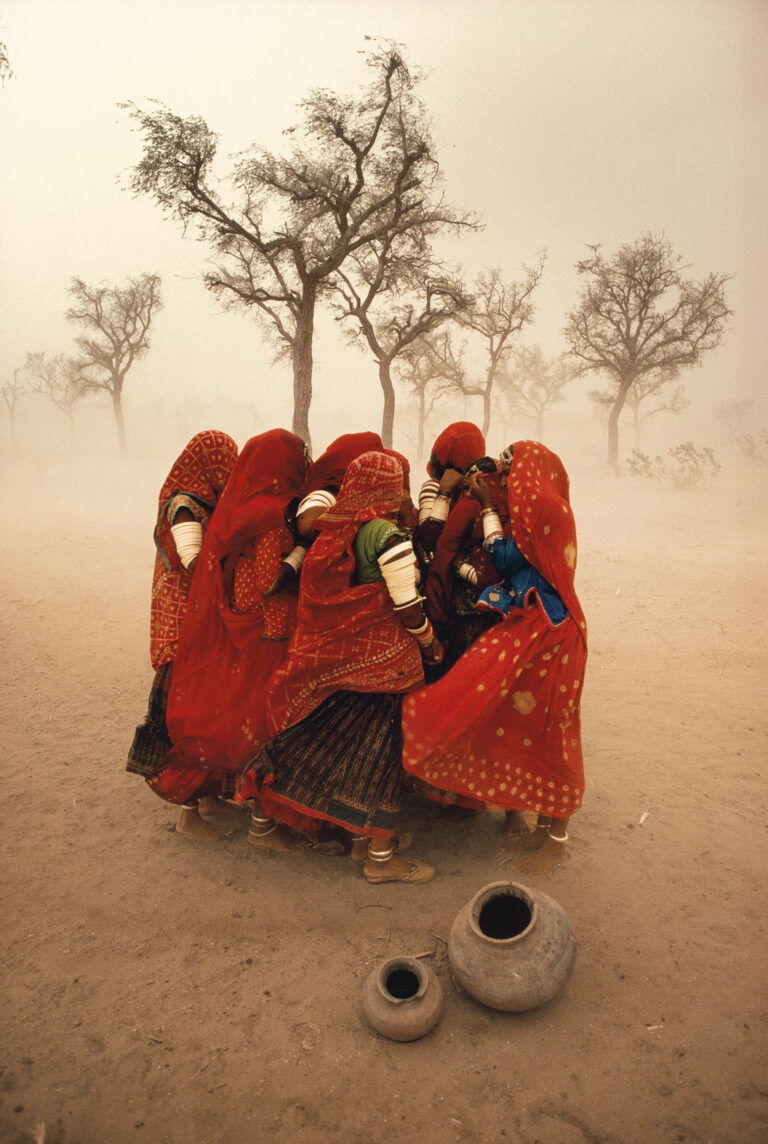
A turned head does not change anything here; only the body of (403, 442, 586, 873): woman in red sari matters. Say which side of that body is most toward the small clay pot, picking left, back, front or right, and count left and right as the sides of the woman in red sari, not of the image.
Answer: left

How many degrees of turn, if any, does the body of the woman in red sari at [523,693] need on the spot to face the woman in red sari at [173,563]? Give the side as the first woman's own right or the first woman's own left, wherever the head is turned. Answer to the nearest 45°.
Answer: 0° — they already face them

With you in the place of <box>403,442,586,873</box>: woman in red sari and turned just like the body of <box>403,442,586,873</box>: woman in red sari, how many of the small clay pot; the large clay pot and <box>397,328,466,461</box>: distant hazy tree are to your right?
1

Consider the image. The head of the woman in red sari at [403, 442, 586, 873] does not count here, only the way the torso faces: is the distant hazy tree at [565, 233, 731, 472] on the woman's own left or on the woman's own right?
on the woman's own right

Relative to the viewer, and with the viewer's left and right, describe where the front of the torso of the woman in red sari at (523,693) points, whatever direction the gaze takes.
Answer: facing to the left of the viewer

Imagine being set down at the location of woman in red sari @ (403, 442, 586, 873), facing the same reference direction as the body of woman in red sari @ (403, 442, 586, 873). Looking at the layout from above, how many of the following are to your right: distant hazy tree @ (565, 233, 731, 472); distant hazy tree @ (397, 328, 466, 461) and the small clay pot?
2

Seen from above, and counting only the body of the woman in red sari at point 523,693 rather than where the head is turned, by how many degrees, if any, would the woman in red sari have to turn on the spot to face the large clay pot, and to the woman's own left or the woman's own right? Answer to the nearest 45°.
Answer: approximately 90° to the woman's own left

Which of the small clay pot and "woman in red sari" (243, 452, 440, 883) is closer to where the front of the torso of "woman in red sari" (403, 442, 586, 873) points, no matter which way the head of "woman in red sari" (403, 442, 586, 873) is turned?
the woman in red sari

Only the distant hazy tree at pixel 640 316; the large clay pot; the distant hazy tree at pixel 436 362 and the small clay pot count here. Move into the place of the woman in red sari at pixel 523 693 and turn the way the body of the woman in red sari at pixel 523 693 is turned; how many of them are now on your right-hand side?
2
